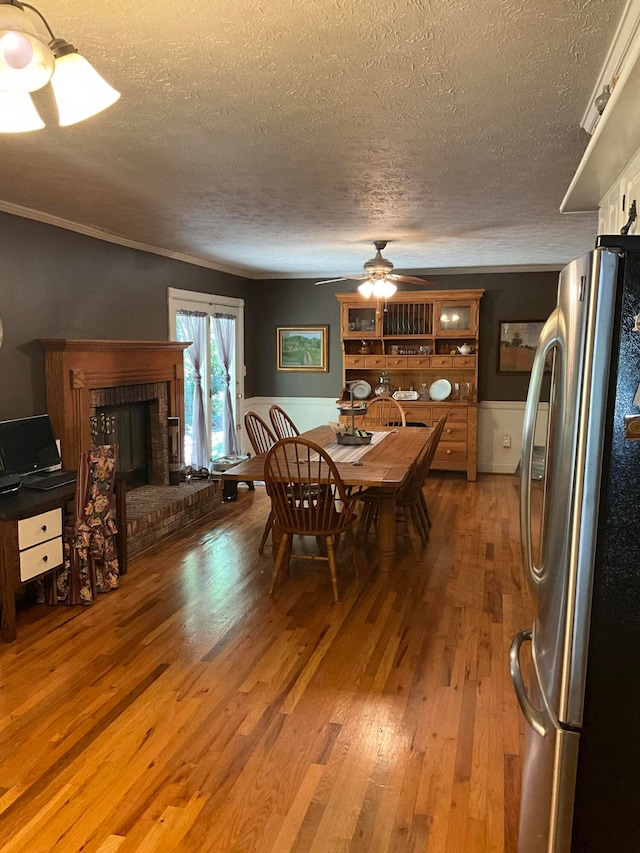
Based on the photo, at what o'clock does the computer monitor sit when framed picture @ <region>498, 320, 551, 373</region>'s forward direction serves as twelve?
The computer monitor is roughly at 1 o'clock from the framed picture.

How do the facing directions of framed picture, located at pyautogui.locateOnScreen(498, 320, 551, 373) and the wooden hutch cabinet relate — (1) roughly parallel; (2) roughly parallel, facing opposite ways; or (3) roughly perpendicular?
roughly parallel

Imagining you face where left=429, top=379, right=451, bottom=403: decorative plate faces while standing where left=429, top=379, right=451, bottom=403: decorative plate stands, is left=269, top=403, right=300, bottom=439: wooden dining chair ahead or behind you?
ahead

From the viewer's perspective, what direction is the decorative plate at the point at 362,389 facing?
toward the camera

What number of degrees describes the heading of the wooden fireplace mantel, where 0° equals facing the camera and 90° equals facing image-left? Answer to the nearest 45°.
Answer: approximately 315°

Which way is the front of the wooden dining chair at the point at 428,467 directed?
to the viewer's left

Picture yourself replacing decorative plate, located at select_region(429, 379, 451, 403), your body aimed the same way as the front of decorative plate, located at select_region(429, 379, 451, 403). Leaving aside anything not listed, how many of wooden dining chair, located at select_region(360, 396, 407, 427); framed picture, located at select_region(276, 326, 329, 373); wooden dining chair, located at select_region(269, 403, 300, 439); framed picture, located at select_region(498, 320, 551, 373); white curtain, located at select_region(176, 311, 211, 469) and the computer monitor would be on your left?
1

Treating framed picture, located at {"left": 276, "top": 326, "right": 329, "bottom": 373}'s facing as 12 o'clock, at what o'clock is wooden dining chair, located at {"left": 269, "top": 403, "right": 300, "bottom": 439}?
The wooden dining chair is roughly at 12 o'clock from the framed picture.

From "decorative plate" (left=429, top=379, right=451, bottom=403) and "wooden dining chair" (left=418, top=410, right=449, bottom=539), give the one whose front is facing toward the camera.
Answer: the decorative plate

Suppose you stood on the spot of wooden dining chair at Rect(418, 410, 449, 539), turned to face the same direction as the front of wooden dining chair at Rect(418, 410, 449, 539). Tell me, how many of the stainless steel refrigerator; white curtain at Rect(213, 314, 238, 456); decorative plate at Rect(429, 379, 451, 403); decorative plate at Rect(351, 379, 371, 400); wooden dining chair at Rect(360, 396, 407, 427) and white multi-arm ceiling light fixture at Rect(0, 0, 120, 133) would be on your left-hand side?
2

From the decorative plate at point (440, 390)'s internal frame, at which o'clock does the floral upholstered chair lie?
The floral upholstered chair is roughly at 1 o'clock from the decorative plate.

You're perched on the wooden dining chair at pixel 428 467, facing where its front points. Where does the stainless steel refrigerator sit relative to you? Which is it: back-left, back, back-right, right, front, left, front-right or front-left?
left

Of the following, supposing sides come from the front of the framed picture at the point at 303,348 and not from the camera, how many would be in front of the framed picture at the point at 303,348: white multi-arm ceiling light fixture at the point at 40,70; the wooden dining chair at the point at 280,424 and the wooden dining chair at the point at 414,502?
3

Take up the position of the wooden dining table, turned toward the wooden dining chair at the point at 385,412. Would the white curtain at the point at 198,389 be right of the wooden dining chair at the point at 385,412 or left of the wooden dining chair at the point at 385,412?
left

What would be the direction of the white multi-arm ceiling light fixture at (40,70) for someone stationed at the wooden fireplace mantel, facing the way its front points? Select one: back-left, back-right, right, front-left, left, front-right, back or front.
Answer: front-right

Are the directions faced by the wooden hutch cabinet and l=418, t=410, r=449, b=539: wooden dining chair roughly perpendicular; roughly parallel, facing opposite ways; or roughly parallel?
roughly perpendicular

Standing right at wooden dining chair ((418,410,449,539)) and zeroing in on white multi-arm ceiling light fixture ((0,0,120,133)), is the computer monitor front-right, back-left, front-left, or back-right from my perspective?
front-right

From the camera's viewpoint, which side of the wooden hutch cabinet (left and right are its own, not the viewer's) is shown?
front

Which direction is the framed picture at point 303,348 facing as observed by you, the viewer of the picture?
facing the viewer

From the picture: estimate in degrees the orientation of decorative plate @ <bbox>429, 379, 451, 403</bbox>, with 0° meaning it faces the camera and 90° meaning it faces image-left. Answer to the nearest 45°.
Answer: approximately 0°

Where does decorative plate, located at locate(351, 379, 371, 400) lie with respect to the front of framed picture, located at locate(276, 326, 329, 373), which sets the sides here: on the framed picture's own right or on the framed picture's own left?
on the framed picture's own left

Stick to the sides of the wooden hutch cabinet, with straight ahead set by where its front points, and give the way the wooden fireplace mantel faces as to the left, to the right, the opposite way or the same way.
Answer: to the left

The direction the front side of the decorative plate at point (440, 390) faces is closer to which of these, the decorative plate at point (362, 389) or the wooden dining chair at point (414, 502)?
the wooden dining chair
